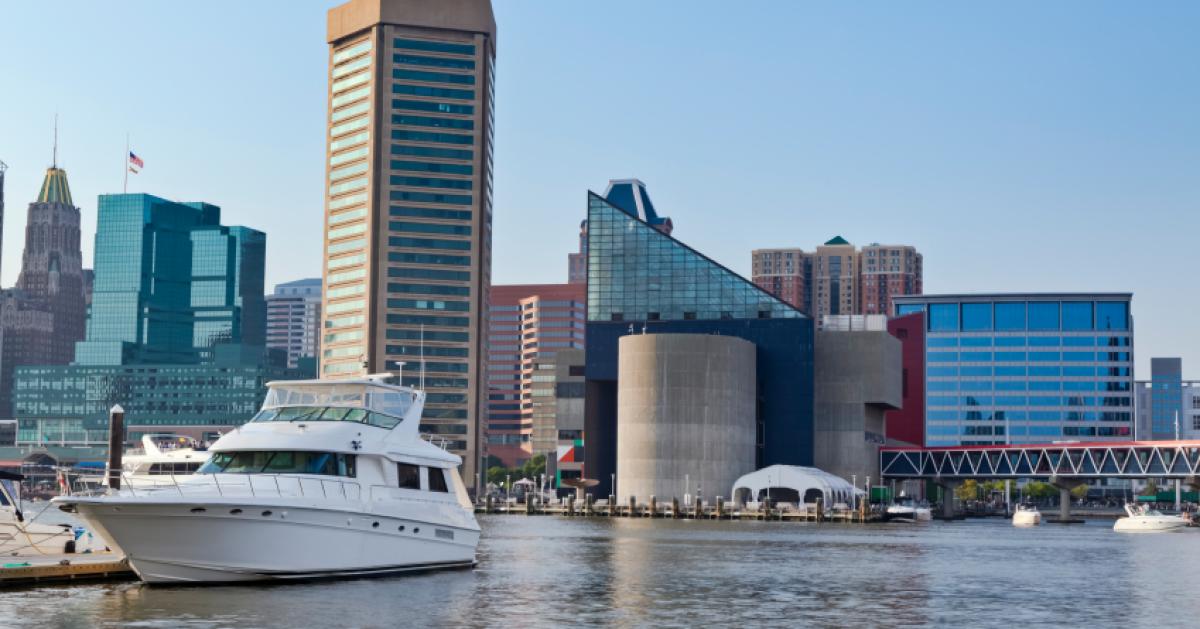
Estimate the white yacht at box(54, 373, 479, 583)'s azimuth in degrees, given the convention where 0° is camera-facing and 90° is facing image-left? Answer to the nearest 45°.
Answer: approximately 45°
